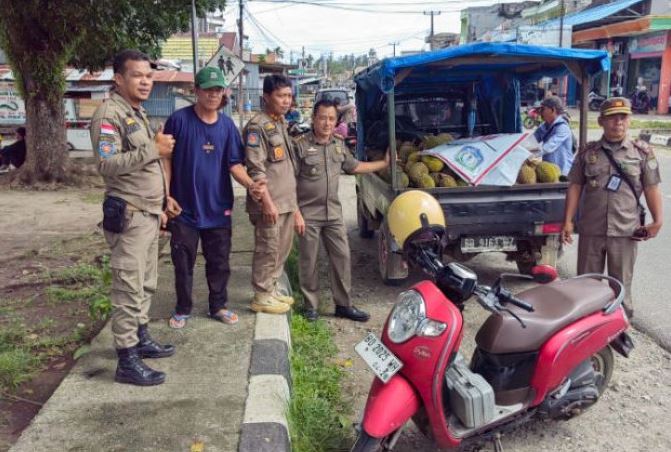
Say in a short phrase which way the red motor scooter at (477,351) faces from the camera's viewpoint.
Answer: facing the viewer and to the left of the viewer

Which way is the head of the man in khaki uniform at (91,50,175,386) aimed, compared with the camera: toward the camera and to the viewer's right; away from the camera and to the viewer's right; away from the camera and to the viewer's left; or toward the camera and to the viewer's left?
toward the camera and to the viewer's right

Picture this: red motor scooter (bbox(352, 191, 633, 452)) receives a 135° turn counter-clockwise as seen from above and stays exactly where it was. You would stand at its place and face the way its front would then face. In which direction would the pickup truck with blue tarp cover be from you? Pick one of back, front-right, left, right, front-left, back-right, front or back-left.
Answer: left

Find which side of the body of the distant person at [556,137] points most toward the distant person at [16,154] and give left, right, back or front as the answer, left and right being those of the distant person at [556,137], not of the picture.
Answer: front

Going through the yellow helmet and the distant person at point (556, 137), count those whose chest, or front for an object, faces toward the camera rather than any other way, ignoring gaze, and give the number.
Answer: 0

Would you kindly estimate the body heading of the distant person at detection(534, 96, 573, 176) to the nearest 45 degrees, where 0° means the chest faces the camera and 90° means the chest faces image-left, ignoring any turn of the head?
approximately 90°

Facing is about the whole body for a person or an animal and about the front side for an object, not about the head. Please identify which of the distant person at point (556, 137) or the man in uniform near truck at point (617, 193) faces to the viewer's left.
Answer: the distant person

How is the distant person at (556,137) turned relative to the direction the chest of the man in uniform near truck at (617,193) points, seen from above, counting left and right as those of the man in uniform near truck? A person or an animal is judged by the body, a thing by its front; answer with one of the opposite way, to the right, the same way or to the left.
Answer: to the right

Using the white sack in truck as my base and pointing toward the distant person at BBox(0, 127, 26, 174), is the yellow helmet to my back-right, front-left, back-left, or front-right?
back-left

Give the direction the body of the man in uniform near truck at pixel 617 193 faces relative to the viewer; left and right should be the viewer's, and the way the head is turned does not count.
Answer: facing the viewer

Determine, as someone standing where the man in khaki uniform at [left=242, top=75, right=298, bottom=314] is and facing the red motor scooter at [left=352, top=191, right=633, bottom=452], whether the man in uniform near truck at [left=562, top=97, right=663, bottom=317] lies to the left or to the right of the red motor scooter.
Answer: left

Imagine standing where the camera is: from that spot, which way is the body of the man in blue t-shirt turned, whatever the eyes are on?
toward the camera
